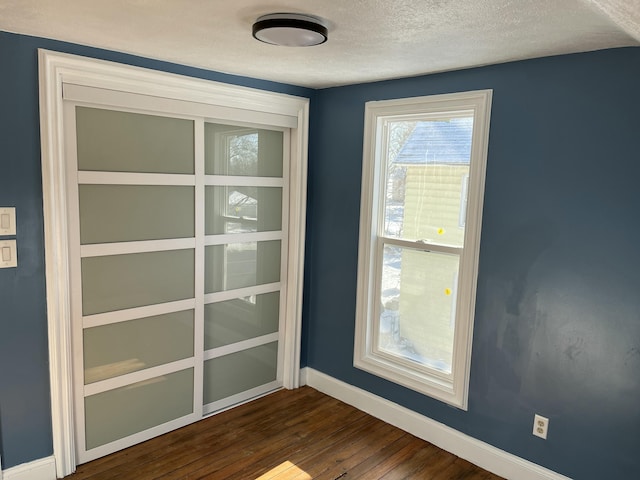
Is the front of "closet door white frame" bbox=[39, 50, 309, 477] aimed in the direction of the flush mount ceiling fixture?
yes

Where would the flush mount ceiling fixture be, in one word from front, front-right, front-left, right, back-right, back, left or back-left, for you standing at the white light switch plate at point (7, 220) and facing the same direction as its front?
front-left

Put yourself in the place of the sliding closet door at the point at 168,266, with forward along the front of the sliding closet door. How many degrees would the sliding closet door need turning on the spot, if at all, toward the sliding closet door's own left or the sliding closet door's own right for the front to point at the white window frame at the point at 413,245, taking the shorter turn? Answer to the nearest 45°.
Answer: approximately 45° to the sliding closet door's own left

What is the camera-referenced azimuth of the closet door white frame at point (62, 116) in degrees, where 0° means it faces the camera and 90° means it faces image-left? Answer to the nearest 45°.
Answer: approximately 315°

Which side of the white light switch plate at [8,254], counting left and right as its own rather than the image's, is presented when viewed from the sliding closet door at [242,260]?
left

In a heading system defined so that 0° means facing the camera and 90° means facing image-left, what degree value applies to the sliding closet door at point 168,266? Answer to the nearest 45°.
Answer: approximately 315°

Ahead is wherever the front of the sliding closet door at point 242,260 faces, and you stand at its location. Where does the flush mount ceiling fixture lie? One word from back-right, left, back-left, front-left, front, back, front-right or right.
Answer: front-right
